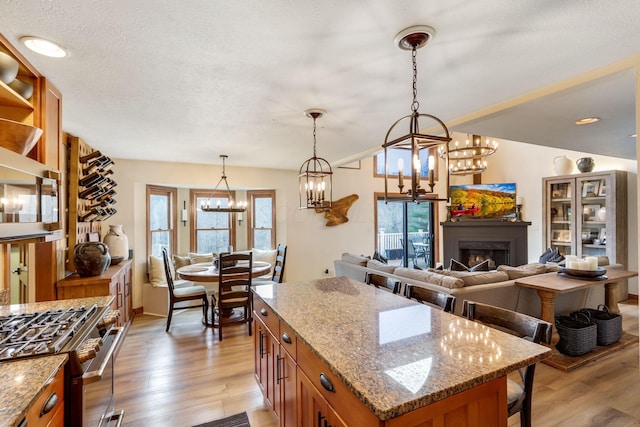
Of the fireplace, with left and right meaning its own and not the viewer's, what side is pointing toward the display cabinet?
left

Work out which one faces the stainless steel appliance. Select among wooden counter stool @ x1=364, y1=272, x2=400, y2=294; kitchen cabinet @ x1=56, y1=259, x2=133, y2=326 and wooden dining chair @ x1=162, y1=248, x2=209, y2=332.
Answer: wooden counter stool @ x1=364, y1=272, x2=400, y2=294

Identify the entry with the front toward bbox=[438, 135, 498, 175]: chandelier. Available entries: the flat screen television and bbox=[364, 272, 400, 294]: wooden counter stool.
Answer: the flat screen television

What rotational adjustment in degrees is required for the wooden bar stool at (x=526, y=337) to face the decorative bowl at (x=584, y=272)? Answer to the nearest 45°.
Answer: approximately 135° to its right

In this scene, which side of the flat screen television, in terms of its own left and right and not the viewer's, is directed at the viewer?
front

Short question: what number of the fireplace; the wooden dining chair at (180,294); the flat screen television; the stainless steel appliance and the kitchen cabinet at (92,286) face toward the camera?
2

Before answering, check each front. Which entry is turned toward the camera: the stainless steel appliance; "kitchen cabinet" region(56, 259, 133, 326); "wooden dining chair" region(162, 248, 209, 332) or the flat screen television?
the flat screen television

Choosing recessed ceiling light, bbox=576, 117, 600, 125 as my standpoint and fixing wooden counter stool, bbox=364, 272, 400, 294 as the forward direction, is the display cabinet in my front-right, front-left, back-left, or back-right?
back-right

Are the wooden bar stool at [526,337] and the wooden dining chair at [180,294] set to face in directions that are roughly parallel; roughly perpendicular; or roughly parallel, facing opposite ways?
roughly parallel, facing opposite ways

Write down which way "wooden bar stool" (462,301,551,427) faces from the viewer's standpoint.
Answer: facing the viewer and to the left of the viewer

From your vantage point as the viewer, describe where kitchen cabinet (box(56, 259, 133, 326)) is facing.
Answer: facing to the right of the viewer

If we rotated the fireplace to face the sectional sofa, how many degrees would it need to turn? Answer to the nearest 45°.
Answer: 0° — it already faces it

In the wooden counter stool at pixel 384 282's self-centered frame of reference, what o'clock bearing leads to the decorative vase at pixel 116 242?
The decorative vase is roughly at 2 o'clock from the wooden counter stool.

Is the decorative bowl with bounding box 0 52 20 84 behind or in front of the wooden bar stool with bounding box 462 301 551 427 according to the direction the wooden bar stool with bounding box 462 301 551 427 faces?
in front

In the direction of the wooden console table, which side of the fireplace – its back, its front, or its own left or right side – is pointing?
front

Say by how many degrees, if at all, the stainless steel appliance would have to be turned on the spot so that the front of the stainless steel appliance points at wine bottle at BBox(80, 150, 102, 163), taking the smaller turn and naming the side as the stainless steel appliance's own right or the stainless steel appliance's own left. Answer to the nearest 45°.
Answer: approximately 90° to the stainless steel appliance's own left

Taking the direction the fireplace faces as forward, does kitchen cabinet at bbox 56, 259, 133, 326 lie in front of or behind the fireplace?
in front

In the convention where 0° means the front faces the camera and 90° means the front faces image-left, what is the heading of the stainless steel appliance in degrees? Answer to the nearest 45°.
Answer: approximately 270°

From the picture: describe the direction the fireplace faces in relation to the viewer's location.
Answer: facing the viewer

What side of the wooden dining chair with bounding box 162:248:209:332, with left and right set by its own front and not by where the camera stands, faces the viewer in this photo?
right
